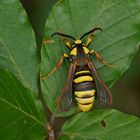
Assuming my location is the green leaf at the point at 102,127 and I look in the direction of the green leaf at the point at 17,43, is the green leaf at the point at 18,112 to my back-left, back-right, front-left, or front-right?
front-left

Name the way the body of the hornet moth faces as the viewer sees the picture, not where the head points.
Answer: away from the camera

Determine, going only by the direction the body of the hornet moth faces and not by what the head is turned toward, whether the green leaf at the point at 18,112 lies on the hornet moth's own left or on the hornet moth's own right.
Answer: on the hornet moth's own left
